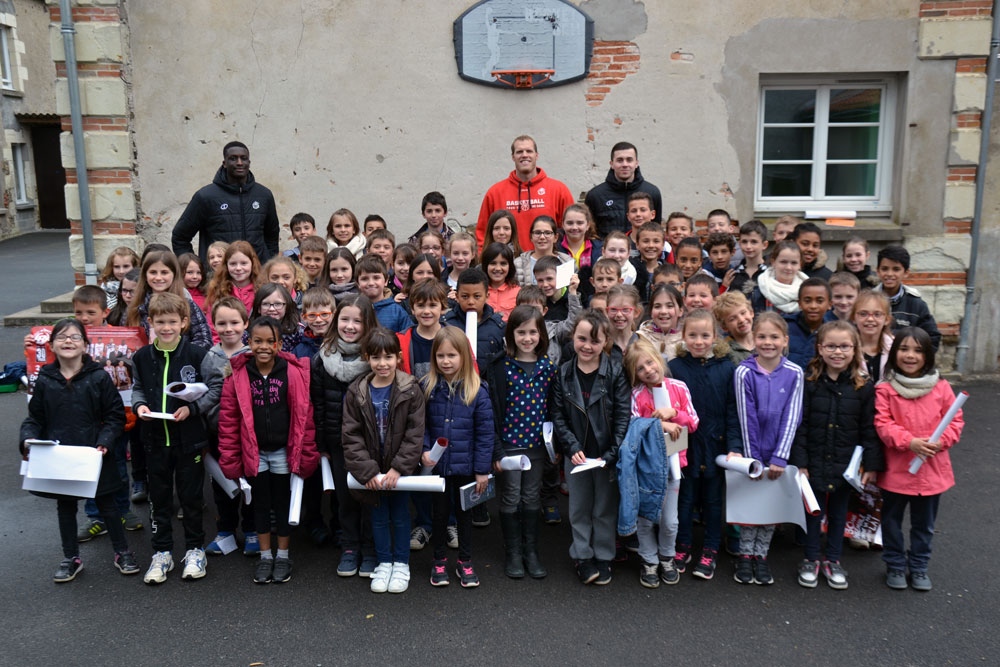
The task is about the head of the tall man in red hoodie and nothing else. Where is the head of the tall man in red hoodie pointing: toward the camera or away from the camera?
toward the camera

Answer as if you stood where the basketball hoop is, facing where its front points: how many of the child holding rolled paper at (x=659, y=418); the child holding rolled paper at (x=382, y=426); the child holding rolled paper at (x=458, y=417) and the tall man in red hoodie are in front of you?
4

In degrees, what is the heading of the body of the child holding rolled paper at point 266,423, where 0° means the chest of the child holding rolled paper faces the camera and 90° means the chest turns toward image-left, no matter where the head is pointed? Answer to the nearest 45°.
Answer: approximately 0°

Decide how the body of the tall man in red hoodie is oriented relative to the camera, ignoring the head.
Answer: toward the camera

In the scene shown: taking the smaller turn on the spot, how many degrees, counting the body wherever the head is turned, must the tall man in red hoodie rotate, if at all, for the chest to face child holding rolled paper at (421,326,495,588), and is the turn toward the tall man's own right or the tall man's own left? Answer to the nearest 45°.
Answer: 0° — they already face them

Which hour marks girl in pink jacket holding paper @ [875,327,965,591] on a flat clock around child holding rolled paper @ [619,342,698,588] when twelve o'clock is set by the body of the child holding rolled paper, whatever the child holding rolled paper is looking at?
The girl in pink jacket holding paper is roughly at 9 o'clock from the child holding rolled paper.

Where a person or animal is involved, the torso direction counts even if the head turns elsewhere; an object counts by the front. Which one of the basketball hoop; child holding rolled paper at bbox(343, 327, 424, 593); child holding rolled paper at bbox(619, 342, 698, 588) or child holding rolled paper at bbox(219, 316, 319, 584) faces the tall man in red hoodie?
the basketball hoop

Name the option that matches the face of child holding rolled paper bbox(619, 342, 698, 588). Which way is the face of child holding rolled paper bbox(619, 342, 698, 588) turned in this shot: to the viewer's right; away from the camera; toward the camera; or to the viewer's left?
toward the camera

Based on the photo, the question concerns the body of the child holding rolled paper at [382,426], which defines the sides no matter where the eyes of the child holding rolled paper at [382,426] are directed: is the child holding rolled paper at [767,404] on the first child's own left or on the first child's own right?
on the first child's own left

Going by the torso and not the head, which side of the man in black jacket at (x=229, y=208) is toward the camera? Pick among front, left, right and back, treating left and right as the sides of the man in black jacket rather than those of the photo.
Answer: front

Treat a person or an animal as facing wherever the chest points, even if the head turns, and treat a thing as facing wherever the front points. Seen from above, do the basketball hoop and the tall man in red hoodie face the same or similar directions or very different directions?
same or similar directions

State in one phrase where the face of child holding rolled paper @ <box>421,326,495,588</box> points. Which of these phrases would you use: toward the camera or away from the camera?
toward the camera

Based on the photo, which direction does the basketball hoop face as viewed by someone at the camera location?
facing the viewer

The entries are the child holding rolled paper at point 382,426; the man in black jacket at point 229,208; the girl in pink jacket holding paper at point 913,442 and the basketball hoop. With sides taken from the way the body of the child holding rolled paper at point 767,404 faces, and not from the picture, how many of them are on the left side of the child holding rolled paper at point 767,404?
1

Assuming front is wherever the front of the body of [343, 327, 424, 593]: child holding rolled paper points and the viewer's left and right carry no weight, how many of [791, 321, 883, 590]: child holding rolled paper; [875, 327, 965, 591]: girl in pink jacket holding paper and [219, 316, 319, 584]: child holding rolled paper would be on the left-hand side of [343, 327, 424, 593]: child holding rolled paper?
2

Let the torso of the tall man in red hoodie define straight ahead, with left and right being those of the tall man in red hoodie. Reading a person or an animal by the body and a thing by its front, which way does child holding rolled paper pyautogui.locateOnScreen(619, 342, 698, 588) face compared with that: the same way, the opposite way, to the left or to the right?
the same way
